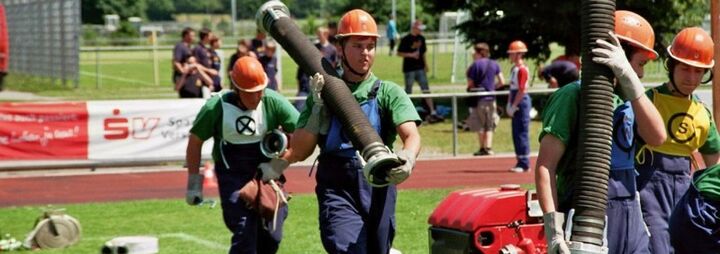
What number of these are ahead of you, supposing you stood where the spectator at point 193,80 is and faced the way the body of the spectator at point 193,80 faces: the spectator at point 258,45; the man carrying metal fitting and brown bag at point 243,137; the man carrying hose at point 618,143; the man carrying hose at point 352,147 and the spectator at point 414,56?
3

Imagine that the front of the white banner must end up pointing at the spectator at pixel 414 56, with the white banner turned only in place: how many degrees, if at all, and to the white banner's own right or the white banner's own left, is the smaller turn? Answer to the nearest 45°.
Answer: approximately 135° to the white banner's own left

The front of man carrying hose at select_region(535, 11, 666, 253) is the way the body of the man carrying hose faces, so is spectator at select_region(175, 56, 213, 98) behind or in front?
behind

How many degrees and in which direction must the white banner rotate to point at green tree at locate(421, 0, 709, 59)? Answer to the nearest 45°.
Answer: approximately 135° to its left

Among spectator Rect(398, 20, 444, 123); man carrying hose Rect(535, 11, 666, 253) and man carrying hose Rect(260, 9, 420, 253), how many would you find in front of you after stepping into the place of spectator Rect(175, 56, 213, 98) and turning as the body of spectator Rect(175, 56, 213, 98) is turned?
2
